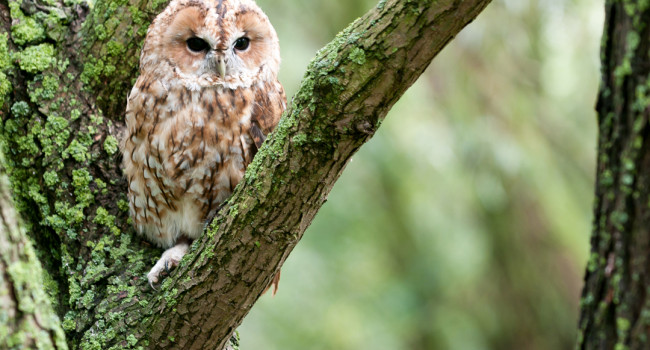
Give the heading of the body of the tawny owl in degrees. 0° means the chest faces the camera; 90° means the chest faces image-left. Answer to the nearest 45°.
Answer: approximately 45°

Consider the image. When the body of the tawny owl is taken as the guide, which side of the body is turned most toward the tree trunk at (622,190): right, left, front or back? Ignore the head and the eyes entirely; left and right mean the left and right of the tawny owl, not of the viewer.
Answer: left
